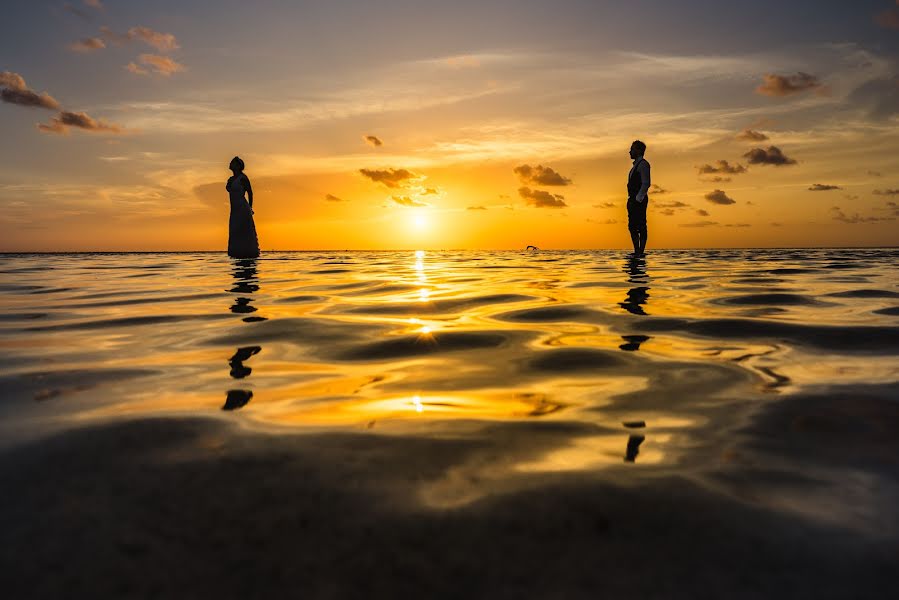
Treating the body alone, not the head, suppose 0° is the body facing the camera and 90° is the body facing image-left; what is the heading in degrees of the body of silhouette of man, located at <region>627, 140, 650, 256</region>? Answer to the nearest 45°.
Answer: approximately 90°

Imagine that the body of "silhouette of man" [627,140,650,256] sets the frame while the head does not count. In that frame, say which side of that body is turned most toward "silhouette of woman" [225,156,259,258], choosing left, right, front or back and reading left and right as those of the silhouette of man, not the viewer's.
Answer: front
